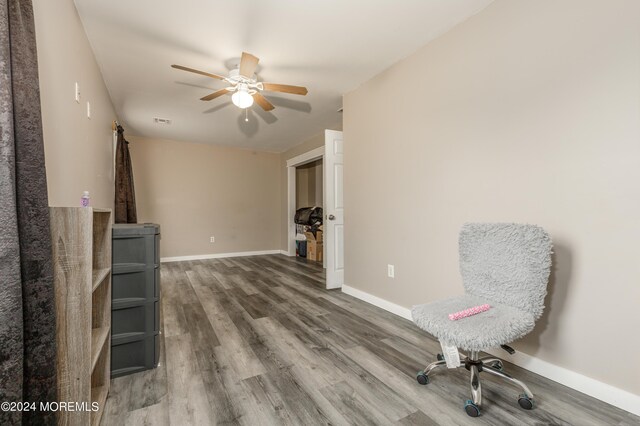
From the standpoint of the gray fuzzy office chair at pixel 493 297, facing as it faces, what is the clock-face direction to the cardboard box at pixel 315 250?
The cardboard box is roughly at 3 o'clock from the gray fuzzy office chair.

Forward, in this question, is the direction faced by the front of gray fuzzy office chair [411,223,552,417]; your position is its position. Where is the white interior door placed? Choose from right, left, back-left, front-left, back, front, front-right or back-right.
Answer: right

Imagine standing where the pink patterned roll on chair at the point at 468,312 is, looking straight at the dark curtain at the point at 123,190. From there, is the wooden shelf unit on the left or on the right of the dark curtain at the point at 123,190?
left

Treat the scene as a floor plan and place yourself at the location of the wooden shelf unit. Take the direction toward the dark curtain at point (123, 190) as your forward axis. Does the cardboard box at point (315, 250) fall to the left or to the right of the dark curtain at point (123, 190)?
right

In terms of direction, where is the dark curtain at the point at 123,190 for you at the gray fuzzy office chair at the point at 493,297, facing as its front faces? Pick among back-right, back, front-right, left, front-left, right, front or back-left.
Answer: front-right

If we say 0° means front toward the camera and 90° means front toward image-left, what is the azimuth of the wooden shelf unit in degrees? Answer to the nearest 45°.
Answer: approximately 270°

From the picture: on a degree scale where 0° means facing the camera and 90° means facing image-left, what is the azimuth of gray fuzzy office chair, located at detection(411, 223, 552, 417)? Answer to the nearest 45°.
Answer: approximately 45°

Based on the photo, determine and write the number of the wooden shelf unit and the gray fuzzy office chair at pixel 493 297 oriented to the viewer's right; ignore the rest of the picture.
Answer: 1

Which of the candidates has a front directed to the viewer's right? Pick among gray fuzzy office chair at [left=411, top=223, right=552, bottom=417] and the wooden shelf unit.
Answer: the wooden shelf unit

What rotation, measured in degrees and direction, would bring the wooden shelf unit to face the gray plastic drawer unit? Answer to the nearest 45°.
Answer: approximately 45° to its left

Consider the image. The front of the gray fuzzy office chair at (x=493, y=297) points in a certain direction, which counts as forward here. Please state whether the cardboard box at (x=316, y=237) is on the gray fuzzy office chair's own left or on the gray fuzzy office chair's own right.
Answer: on the gray fuzzy office chair's own right

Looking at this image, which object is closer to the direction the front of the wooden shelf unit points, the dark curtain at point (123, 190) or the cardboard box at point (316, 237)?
the cardboard box

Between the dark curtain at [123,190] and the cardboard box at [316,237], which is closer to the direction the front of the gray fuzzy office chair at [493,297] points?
the dark curtain
